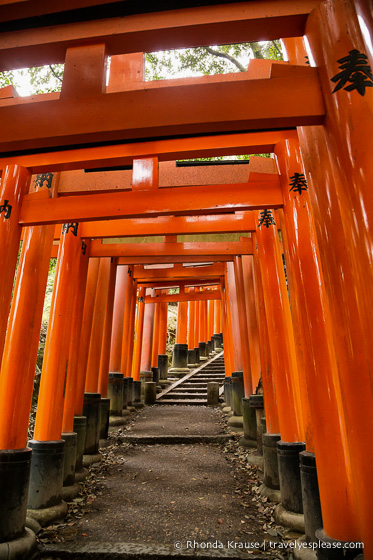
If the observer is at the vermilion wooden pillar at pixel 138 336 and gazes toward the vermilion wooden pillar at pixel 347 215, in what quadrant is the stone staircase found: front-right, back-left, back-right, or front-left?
back-left

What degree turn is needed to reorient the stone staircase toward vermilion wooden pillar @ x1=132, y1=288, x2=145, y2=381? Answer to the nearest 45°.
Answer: approximately 45° to its right

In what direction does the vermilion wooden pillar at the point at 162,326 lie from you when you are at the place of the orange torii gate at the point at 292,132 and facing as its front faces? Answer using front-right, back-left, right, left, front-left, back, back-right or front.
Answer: back
